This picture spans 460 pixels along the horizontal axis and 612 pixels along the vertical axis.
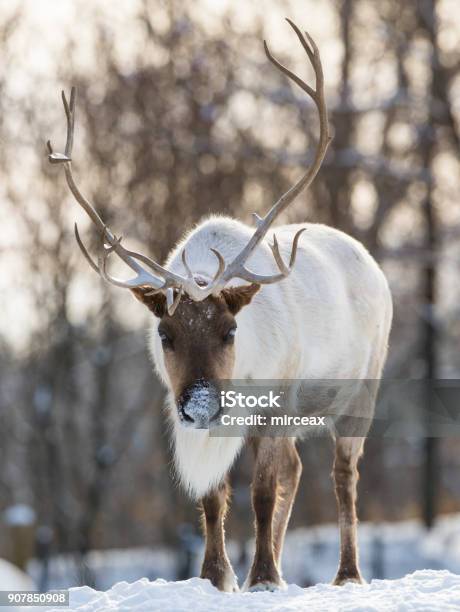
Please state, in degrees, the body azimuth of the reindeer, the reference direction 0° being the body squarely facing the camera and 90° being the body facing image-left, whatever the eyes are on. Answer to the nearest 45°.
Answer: approximately 45°
